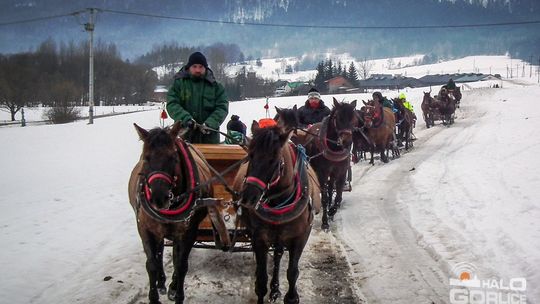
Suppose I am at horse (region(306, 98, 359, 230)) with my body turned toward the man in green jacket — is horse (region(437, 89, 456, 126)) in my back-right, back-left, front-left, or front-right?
back-right

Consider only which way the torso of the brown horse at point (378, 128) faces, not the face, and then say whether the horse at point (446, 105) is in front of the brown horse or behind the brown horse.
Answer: behind

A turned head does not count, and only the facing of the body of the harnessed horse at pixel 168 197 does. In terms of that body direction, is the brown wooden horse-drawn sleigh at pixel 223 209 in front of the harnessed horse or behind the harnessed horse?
behind

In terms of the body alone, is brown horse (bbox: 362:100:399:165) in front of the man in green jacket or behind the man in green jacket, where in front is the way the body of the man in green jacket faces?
behind
